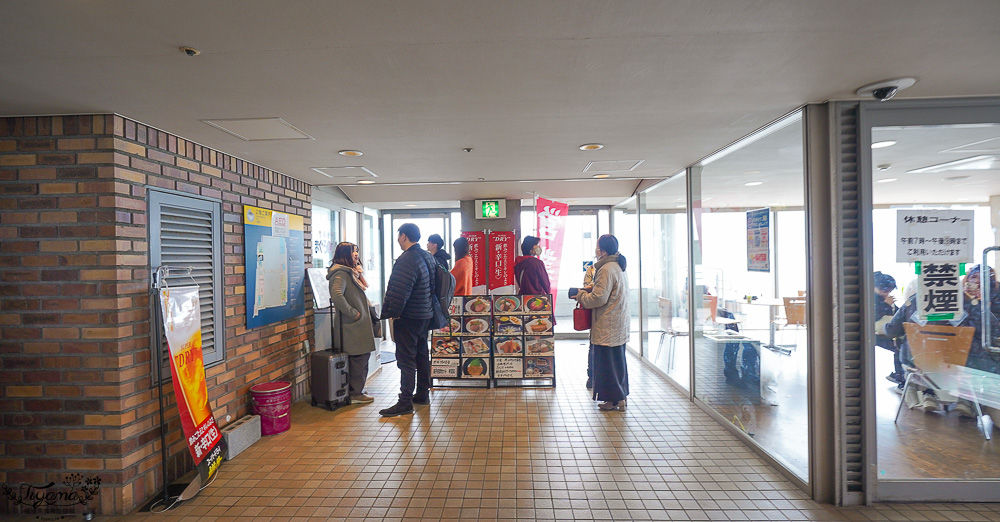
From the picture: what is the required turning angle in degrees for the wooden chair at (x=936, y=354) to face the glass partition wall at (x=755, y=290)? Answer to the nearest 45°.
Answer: approximately 90° to its left

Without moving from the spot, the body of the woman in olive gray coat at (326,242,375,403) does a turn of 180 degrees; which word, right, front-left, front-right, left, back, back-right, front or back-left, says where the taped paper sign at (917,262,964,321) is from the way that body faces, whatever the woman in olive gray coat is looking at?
back-left

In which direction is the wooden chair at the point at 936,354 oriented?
away from the camera

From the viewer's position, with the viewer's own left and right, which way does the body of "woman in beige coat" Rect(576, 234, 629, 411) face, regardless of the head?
facing away from the viewer and to the left of the viewer

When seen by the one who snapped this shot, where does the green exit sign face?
facing the viewer

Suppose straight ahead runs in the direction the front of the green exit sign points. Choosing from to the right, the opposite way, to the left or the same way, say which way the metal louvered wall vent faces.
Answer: to the left

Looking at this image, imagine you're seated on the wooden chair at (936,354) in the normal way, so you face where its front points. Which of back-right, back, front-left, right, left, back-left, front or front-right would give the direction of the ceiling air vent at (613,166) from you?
left

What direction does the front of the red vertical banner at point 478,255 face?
toward the camera

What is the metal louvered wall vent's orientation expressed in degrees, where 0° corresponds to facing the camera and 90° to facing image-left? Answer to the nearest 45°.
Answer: approximately 315°

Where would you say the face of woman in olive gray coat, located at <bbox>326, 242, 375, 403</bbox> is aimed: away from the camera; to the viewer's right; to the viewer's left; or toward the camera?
to the viewer's right

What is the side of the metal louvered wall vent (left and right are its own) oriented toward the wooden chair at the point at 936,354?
front

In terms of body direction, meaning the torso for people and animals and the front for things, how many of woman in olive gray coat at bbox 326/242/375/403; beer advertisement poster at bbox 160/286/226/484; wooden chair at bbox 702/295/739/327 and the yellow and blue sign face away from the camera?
0

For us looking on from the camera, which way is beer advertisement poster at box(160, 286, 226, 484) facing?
facing the viewer and to the right of the viewer

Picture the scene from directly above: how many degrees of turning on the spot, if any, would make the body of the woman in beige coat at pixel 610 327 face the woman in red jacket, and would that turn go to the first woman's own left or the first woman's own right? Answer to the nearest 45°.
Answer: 0° — they already face them
